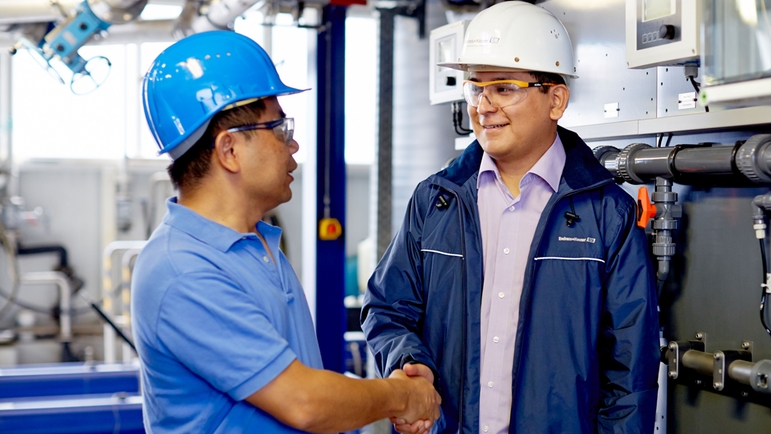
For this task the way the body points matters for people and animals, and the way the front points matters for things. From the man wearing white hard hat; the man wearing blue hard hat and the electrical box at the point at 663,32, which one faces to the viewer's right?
the man wearing blue hard hat

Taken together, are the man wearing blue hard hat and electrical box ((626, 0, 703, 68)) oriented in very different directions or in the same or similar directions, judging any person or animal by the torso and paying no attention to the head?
very different directions

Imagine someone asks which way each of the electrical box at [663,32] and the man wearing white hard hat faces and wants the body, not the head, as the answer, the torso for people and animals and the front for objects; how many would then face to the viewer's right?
0

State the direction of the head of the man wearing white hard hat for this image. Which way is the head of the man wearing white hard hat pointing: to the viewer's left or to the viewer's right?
to the viewer's left

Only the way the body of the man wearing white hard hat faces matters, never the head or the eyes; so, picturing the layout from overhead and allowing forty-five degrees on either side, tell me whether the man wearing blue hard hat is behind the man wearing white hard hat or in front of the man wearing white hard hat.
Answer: in front

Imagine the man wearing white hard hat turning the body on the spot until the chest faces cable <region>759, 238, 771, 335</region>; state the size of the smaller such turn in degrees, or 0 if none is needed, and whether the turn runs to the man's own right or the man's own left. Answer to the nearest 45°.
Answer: approximately 135° to the man's own left

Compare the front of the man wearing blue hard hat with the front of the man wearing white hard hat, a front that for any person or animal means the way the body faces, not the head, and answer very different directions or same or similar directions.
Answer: very different directions

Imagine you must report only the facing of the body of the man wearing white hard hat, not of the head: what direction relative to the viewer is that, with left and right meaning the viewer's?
facing the viewer and to the left of the viewer

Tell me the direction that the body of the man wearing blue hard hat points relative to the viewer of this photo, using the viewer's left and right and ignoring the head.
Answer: facing to the right of the viewer
